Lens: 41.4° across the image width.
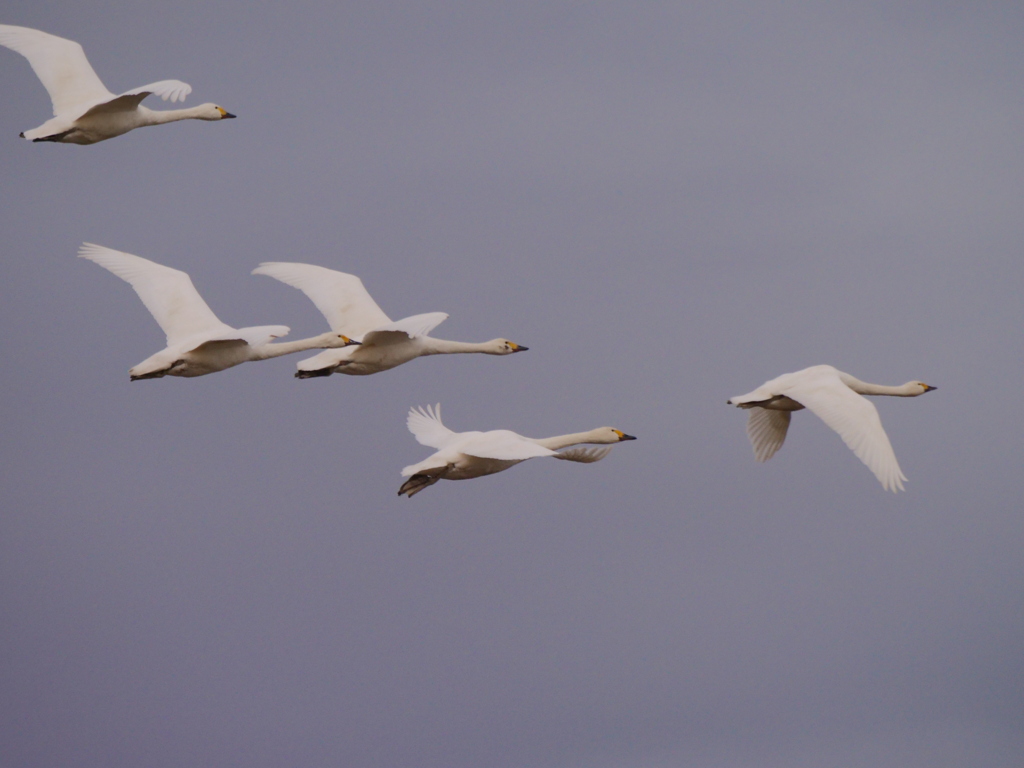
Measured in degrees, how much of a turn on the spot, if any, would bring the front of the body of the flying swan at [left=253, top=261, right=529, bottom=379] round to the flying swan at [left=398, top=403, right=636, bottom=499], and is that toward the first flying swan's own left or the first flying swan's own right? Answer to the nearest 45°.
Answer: approximately 45° to the first flying swan's own right

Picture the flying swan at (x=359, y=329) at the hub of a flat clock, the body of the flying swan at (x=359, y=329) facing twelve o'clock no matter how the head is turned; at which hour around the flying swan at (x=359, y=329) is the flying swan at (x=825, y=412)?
the flying swan at (x=825, y=412) is roughly at 1 o'clock from the flying swan at (x=359, y=329).

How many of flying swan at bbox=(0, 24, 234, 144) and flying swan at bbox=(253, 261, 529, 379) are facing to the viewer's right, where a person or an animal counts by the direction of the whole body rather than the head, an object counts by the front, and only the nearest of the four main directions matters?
2

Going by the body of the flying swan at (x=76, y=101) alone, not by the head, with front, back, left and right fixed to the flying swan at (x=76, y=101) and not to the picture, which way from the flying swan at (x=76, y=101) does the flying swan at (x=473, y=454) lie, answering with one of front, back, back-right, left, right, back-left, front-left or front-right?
front-right

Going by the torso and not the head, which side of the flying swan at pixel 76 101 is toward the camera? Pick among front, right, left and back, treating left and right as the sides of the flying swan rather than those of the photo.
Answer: right

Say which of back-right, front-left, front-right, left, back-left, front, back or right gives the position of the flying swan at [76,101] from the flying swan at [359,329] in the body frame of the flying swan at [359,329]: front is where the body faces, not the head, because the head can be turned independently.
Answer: back

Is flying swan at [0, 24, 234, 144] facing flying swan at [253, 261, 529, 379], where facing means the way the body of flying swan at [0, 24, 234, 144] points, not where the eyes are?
yes

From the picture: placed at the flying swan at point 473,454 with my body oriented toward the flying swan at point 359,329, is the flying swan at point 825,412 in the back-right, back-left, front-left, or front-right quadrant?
back-right

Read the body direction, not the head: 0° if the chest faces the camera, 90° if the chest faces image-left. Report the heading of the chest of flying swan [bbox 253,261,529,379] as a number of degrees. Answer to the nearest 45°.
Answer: approximately 270°
